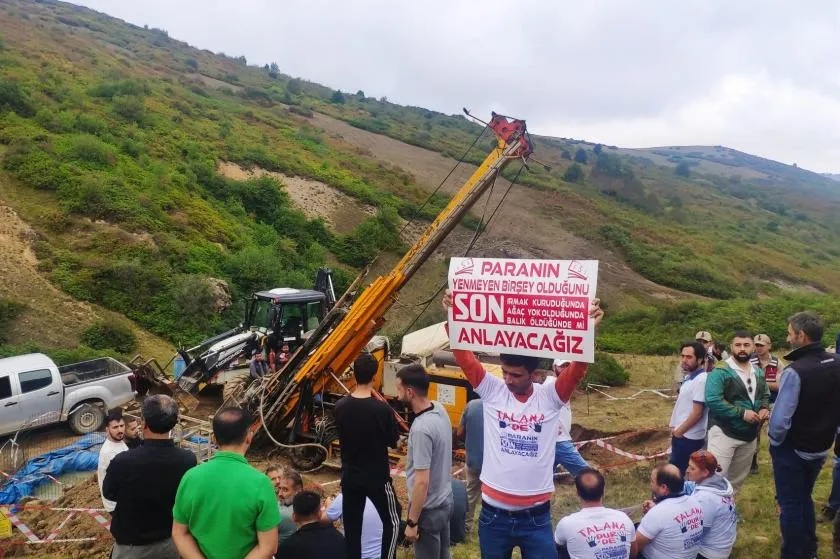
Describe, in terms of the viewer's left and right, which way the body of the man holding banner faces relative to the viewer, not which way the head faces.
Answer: facing the viewer

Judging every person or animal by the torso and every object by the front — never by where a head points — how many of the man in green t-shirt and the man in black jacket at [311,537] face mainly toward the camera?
0

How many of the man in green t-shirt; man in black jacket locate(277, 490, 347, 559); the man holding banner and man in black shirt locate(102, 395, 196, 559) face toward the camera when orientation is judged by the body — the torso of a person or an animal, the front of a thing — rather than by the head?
1

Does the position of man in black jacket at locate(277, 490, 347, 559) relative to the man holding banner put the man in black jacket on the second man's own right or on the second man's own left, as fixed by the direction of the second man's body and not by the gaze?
on the second man's own right

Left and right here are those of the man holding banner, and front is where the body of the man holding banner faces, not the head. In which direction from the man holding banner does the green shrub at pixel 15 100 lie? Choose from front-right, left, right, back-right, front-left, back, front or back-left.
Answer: back-right

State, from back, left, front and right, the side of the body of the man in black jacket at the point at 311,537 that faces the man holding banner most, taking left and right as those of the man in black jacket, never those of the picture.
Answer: right

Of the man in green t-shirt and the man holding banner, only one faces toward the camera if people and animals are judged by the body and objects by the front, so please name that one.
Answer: the man holding banner

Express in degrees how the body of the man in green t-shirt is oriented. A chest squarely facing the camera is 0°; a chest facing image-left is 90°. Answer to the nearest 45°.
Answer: approximately 180°

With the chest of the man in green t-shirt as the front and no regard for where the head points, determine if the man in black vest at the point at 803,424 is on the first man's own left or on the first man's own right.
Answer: on the first man's own right

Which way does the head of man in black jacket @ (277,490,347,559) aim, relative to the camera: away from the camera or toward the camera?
away from the camera

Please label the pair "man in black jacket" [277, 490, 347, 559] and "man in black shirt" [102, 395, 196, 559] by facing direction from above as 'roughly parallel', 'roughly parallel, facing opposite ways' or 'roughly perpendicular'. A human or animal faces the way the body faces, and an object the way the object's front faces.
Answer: roughly parallel

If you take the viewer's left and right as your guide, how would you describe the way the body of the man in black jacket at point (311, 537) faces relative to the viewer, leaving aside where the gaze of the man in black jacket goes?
facing away from the viewer

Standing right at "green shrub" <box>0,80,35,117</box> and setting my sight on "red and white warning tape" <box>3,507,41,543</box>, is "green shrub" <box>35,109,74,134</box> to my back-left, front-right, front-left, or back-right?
front-left

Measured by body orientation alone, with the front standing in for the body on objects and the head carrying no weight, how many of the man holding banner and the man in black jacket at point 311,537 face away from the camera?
1

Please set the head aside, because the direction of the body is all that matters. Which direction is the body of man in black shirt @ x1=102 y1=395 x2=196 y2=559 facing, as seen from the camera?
away from the camera

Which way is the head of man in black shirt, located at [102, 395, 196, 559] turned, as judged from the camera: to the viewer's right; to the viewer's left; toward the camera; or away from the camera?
away from the camera

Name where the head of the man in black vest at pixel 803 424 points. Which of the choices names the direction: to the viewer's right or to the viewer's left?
to the viewer's left

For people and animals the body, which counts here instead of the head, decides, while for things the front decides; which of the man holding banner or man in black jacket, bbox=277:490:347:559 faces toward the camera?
the man holding banner

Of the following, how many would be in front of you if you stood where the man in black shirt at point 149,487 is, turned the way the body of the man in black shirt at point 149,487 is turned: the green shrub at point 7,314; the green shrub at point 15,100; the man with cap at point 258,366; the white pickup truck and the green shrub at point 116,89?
5
